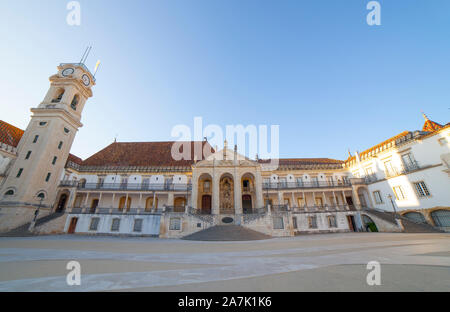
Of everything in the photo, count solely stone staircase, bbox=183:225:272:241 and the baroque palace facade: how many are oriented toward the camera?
2

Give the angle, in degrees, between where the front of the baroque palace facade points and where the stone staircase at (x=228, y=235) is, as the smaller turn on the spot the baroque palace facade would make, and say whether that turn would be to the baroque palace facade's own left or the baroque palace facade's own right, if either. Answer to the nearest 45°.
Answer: approximately 45° to the baroque palace facade's own left

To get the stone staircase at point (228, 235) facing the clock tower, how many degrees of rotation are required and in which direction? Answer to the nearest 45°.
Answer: approximately 90° to its right

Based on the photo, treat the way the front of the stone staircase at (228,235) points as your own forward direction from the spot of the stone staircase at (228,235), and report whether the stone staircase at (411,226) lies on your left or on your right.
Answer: on your left

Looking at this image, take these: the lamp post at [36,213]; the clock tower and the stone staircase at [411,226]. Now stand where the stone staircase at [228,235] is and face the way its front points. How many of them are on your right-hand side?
2

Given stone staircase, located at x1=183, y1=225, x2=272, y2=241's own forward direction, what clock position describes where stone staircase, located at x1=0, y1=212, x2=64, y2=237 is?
stone staircase, located at x1=0, y1=212, x2=64, y2=237 is roughly at 3 o'clock from stone staircase, located at x1=183, y1=225, x2=272, y2=241.

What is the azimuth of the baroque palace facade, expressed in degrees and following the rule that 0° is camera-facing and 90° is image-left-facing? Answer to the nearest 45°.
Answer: approximately 0°

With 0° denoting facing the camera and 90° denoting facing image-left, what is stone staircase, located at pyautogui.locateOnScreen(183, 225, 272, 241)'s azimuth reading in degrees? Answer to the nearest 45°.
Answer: approximately 0°
